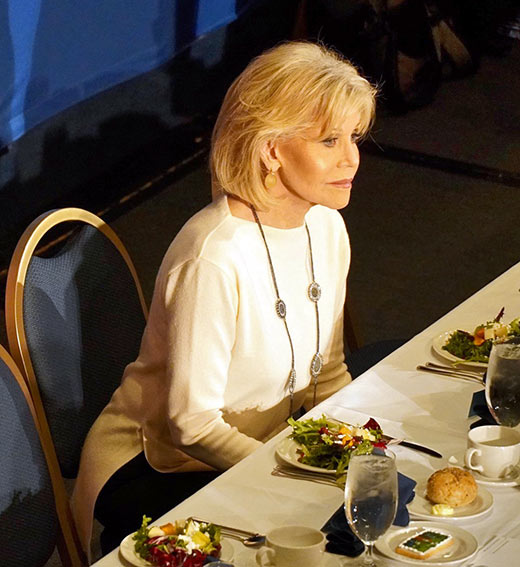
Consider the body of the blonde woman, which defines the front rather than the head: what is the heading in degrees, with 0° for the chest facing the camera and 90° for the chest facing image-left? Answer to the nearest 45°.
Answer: approximately 315°

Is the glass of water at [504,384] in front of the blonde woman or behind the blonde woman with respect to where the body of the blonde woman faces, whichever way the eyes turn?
in front

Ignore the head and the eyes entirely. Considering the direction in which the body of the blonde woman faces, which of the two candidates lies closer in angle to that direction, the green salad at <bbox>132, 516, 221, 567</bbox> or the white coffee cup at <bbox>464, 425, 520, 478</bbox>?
the white coffee cup

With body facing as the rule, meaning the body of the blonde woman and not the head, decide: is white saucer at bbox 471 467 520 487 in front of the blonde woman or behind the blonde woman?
in front

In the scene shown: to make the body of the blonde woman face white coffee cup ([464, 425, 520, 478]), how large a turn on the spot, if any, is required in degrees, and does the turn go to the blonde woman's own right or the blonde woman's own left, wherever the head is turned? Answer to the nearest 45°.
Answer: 0° — they already face it

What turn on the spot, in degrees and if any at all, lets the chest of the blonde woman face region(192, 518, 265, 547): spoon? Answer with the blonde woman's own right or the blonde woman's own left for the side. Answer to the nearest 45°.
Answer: approximately 45° to the blonde woman's own right

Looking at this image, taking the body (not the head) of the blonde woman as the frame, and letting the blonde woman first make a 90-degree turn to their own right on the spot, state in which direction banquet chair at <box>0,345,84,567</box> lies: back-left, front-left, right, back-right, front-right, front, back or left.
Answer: front

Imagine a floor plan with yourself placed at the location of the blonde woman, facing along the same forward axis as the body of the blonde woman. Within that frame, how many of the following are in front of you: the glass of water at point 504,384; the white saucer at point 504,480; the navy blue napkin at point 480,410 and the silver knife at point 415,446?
4

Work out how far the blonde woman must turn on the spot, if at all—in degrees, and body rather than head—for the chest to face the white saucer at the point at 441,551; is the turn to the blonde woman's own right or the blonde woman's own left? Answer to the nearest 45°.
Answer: approximately 45° to the blonde woman's own right

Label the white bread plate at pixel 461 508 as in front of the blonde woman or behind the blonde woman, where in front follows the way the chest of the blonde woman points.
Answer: in front

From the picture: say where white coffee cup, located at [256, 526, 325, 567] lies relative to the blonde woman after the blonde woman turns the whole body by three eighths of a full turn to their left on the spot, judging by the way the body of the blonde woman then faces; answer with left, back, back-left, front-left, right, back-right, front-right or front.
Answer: back
